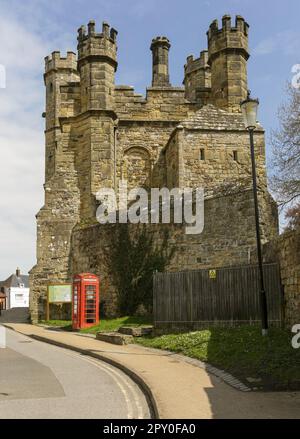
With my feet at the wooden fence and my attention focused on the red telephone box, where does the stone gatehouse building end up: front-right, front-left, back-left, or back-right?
front-right
